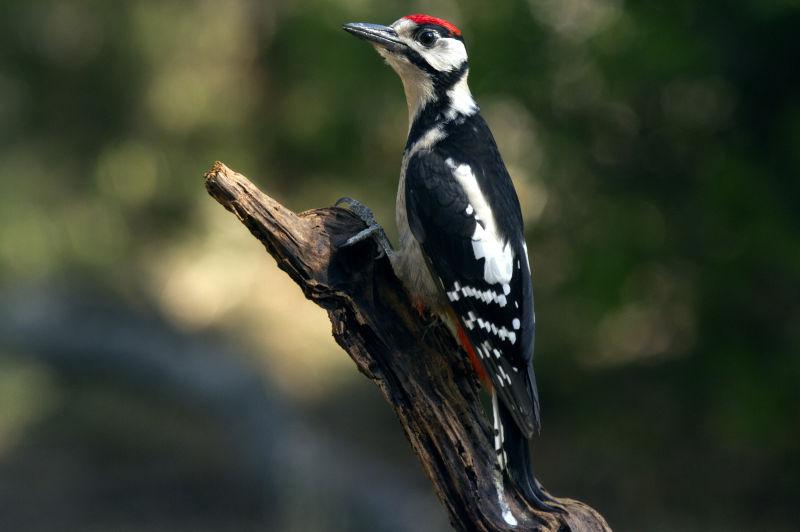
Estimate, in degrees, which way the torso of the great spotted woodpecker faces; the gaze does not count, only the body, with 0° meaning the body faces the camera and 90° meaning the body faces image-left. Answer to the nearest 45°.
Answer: approximately 90°
